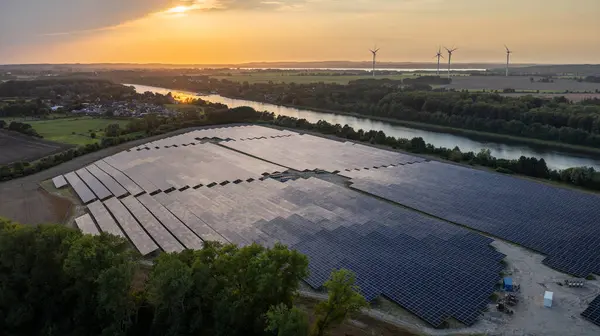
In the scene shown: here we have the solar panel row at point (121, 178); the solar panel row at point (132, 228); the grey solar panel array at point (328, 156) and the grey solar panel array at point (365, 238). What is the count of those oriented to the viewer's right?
0

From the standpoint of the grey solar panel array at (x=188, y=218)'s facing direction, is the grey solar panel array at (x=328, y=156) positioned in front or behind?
behind

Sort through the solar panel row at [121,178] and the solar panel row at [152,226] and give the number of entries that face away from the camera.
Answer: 0

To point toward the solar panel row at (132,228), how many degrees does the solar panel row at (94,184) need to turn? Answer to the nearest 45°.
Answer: approximately 45° to its left

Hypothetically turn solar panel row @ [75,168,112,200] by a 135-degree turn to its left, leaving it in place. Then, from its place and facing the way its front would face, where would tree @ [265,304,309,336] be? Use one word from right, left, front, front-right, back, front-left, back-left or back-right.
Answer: right

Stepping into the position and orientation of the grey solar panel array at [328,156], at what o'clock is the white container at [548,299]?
The white container is roughly at 10 o'clock from the grey solar panel array.

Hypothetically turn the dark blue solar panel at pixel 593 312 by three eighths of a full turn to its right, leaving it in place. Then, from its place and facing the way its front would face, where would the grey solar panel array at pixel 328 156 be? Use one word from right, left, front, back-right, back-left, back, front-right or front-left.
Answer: front-left

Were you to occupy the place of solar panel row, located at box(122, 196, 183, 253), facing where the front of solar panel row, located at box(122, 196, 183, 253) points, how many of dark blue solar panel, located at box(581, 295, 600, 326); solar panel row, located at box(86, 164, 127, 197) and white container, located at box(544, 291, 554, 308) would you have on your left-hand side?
2

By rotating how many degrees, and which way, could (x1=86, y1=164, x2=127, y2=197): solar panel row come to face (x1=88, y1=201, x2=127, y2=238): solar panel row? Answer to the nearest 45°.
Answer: approximately 45° to its left

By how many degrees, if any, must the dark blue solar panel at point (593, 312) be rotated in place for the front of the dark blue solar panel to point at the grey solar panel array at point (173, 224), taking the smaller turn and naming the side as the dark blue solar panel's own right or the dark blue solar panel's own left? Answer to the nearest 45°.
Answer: approximately 45° to the dark blue solar panel's own right

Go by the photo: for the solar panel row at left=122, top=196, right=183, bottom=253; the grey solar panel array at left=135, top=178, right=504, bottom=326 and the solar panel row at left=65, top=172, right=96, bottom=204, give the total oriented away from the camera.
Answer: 0

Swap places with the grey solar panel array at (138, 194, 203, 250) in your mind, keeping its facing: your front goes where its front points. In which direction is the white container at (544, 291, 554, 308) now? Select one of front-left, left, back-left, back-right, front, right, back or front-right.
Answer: left

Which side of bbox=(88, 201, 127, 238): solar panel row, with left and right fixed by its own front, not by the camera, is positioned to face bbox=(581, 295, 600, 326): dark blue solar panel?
left

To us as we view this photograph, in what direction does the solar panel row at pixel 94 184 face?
facing the viewer and to the left of the viewer

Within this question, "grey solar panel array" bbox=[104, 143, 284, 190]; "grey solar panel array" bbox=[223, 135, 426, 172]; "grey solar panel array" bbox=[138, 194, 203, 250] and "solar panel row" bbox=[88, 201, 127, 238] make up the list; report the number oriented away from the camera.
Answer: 0

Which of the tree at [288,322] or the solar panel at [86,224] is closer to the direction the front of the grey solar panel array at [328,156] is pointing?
the solar panel
